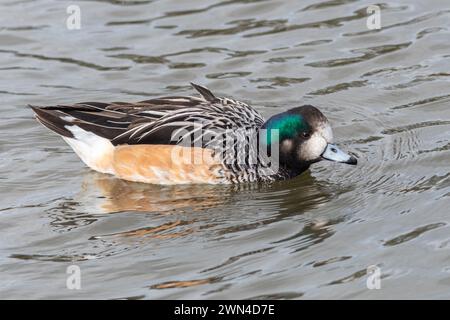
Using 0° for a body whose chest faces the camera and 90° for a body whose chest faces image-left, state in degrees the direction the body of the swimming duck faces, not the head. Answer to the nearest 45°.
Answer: approximately 270°
